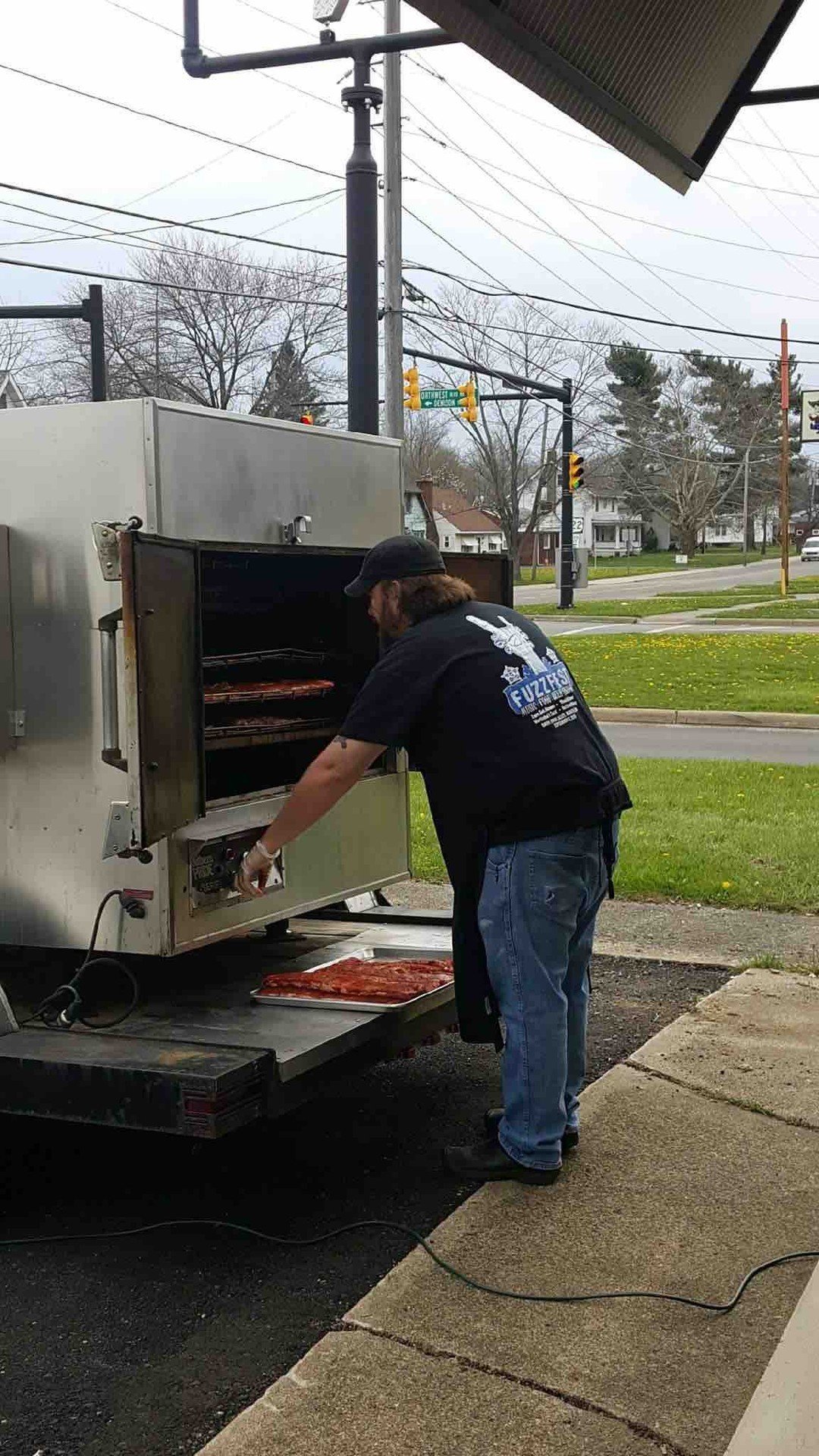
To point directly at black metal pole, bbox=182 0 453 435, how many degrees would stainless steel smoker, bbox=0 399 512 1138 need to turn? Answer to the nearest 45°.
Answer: approximately 135° to its left

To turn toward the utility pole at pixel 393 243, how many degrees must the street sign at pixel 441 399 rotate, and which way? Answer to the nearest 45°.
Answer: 0° — it already faces it

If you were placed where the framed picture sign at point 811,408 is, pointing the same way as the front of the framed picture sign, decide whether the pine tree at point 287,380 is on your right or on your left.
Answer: on your right

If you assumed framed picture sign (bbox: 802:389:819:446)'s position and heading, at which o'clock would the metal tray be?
The metal tray is roughly at 12 o'clock from the framed picture sign.

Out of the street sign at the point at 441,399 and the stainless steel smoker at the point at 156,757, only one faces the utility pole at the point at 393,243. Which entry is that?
the street sign

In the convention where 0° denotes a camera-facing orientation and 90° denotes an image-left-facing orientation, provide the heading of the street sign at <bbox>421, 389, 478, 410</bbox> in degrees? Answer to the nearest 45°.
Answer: approximately 0°

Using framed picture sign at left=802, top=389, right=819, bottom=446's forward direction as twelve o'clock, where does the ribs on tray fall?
The ribs on tray is roughly at 12 o'clock from the framed picture sign.

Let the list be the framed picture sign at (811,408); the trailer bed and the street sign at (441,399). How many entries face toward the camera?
2
